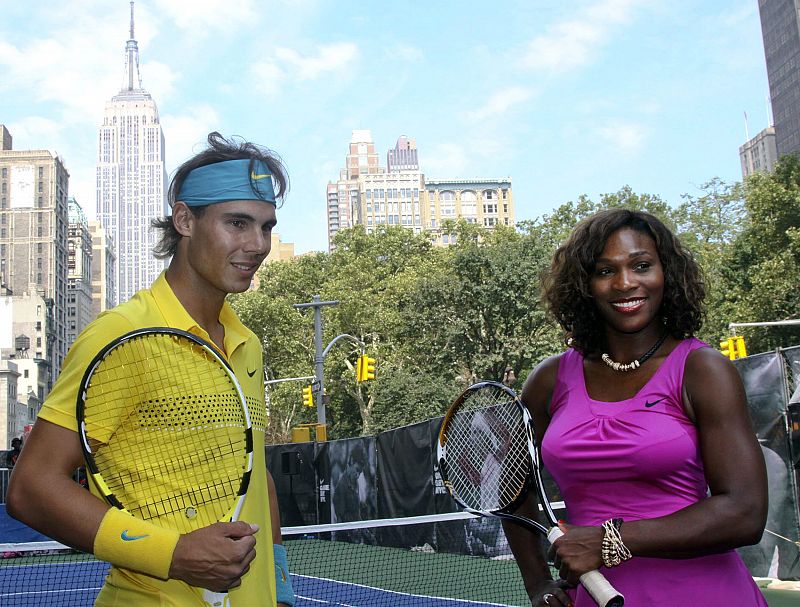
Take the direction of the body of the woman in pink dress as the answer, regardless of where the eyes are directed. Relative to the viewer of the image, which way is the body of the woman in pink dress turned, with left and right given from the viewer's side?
facing the viewer and to the left of the viewer

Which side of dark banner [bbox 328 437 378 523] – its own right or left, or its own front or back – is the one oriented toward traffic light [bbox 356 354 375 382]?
back

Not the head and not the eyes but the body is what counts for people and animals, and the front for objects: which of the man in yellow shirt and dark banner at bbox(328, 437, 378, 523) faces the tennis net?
the dark banner

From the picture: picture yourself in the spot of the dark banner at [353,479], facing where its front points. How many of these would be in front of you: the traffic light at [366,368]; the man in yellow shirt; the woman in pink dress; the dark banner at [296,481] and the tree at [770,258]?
2

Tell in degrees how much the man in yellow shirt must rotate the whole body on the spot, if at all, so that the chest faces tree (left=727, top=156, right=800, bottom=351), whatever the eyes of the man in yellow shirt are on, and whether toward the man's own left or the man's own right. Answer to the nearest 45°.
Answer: approximately 90° to the man's own left

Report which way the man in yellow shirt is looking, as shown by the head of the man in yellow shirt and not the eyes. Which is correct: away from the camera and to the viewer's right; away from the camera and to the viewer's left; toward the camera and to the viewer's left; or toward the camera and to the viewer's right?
toward the camera and to the viewer's right

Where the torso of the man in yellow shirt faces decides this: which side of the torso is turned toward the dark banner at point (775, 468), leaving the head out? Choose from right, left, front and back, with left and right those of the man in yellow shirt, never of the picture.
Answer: left

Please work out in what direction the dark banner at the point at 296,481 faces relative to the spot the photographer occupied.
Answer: facing the viewer

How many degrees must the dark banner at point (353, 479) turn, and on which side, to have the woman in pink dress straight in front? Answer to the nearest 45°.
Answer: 0° — it already faces them

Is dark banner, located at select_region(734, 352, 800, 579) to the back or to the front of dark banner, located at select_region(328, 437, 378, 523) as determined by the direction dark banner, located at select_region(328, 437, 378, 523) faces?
to the front

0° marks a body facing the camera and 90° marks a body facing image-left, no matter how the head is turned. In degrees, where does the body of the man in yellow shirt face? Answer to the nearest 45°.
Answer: approximately 315°

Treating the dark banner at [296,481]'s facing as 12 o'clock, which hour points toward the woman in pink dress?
The woman in pink dress is roughly at 12 o'clock from the dark banner.

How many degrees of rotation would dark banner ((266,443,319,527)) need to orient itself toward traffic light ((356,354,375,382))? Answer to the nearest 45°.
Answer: approximately 180°

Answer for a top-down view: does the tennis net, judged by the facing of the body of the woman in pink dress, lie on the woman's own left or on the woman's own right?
on the woman's own right

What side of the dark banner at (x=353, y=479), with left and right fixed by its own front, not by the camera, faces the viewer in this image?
front
